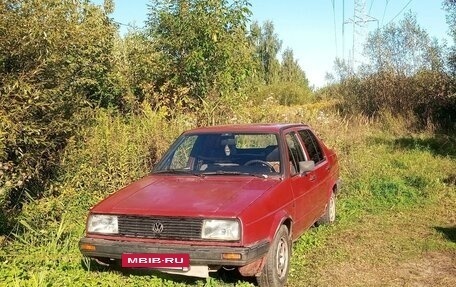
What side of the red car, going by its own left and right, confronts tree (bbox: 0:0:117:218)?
right

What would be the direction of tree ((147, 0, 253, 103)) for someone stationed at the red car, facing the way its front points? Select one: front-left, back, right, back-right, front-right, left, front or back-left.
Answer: back-right

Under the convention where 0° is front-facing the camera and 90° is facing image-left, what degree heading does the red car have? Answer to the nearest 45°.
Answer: approximately 45°
